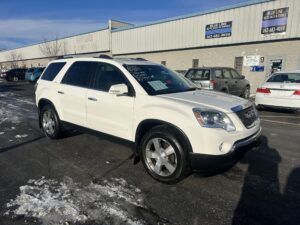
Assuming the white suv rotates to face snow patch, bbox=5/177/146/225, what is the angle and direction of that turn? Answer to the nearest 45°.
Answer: approximately 90° to its right

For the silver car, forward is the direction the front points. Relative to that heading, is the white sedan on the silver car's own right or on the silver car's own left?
on the silver car's own right

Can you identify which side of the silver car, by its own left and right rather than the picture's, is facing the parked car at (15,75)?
left

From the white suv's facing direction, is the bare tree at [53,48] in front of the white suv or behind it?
behind

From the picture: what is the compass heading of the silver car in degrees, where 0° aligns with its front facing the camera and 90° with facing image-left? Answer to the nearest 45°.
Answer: approximately 225°

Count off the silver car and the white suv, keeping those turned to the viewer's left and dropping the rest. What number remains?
0

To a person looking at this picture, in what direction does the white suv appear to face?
facing the viewer and to the right of the viewer

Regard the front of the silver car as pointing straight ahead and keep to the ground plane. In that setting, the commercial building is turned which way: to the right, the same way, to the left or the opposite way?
the opposite way

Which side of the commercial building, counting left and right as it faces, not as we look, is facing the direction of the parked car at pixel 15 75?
right

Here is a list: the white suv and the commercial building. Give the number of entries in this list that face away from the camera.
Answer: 0

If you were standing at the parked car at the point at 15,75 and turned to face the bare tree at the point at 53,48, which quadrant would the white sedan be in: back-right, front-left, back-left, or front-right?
back-right

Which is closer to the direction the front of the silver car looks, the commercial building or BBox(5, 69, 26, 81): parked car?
the commercial building

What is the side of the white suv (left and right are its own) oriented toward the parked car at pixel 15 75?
back

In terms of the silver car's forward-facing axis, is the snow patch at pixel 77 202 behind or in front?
behind
